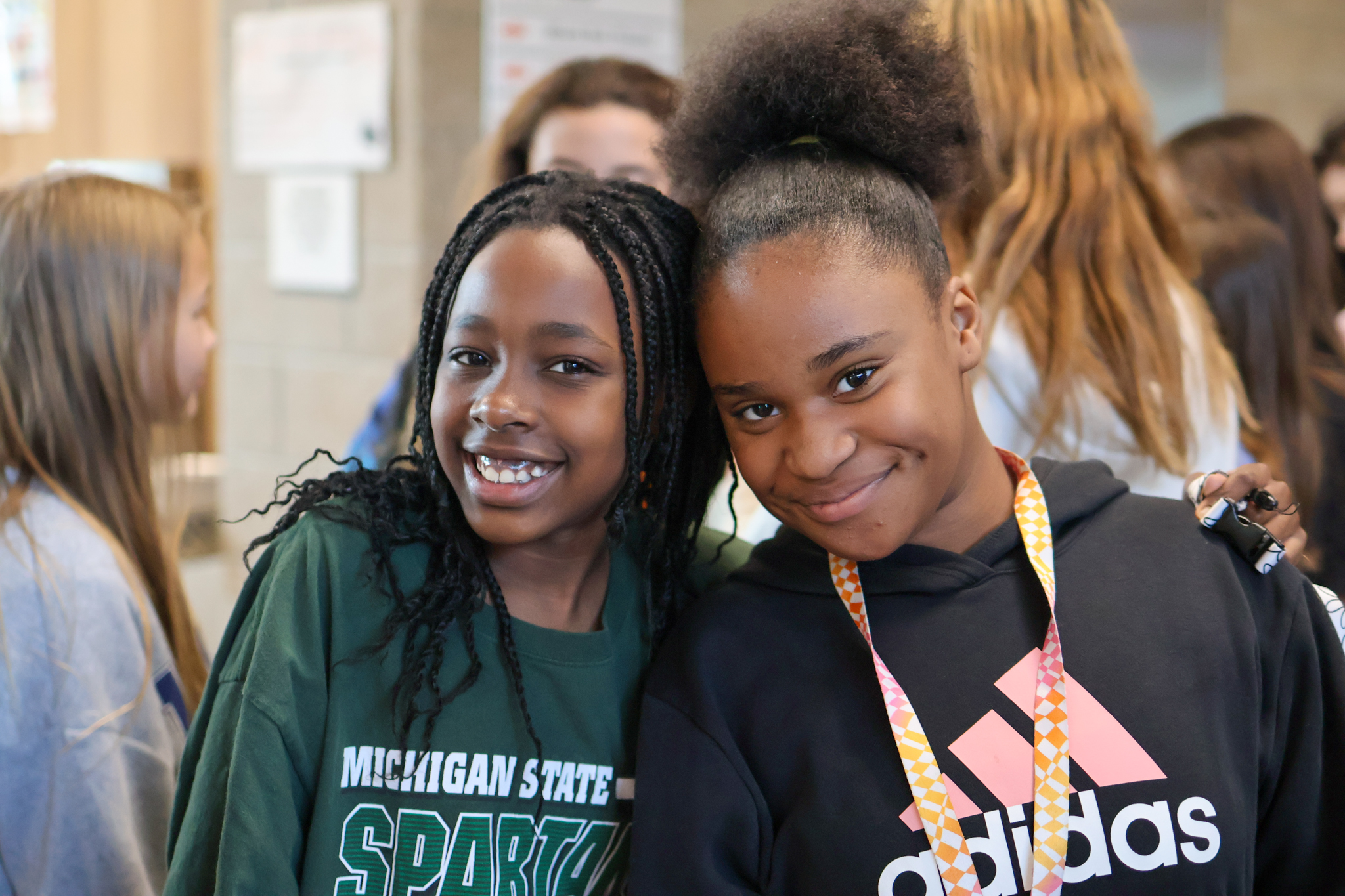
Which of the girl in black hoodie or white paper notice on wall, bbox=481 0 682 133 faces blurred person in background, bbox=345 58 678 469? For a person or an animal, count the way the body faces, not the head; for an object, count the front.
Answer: the white paper notice on wall

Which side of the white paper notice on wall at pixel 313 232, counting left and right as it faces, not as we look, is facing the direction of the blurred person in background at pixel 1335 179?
left

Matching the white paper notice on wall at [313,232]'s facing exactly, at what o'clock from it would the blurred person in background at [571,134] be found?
The blurred person in background is roughly at 11 o'clock from the white paper notice on wall.

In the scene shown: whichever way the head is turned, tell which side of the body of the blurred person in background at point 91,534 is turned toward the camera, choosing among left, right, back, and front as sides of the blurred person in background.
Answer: right

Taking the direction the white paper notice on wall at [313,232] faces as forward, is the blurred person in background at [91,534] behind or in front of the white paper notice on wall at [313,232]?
in front

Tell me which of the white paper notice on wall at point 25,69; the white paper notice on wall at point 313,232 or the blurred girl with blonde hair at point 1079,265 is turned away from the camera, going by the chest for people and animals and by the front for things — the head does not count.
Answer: the blurred girl with blonde hair

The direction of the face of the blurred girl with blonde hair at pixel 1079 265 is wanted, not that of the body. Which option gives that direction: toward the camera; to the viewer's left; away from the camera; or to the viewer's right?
away from the camera

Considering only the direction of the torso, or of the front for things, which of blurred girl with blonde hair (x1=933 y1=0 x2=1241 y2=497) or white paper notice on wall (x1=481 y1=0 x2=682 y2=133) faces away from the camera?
the blurred girl with blonde hair

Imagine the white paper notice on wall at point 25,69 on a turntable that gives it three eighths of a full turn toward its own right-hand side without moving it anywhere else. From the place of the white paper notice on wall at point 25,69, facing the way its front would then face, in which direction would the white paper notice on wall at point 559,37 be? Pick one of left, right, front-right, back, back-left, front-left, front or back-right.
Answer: back

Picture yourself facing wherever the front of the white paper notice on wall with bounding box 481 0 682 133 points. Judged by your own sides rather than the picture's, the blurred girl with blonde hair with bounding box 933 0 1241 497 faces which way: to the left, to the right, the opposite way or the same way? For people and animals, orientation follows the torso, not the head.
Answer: the opposite way

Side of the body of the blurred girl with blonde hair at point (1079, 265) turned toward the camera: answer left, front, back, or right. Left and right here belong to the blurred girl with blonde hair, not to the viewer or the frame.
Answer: back

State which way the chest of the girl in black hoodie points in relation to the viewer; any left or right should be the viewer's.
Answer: facing the viewer

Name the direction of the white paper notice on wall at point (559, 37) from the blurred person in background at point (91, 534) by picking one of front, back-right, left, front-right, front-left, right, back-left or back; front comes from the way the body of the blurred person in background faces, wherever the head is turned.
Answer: front-left

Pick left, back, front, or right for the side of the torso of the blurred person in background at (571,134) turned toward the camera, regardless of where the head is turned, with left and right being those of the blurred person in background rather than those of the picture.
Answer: front

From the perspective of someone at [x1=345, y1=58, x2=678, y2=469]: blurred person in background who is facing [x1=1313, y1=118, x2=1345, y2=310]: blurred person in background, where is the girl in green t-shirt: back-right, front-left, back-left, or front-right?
back-right

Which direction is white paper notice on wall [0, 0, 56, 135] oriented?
toward the camera
